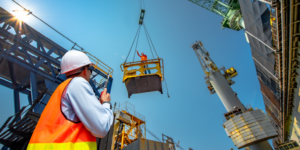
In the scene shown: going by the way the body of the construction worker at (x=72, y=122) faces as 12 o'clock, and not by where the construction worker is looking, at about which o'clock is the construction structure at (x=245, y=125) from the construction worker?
The construction structure is roughly at 1 o'clock from the construction worker.

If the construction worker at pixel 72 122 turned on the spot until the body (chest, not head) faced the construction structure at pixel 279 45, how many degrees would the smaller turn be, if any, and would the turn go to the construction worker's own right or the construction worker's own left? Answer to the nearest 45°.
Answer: approximately 45° to the construction worker's own right

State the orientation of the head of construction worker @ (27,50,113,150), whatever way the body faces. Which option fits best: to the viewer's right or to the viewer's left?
to the viewer's right

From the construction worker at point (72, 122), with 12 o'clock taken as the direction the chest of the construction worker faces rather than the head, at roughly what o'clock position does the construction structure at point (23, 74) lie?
The construction structure is roughly at 10 o'clock from the construction worker.

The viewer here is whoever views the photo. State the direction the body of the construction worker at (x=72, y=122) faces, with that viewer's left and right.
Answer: facing away from the viewer and to the right of the viewer
